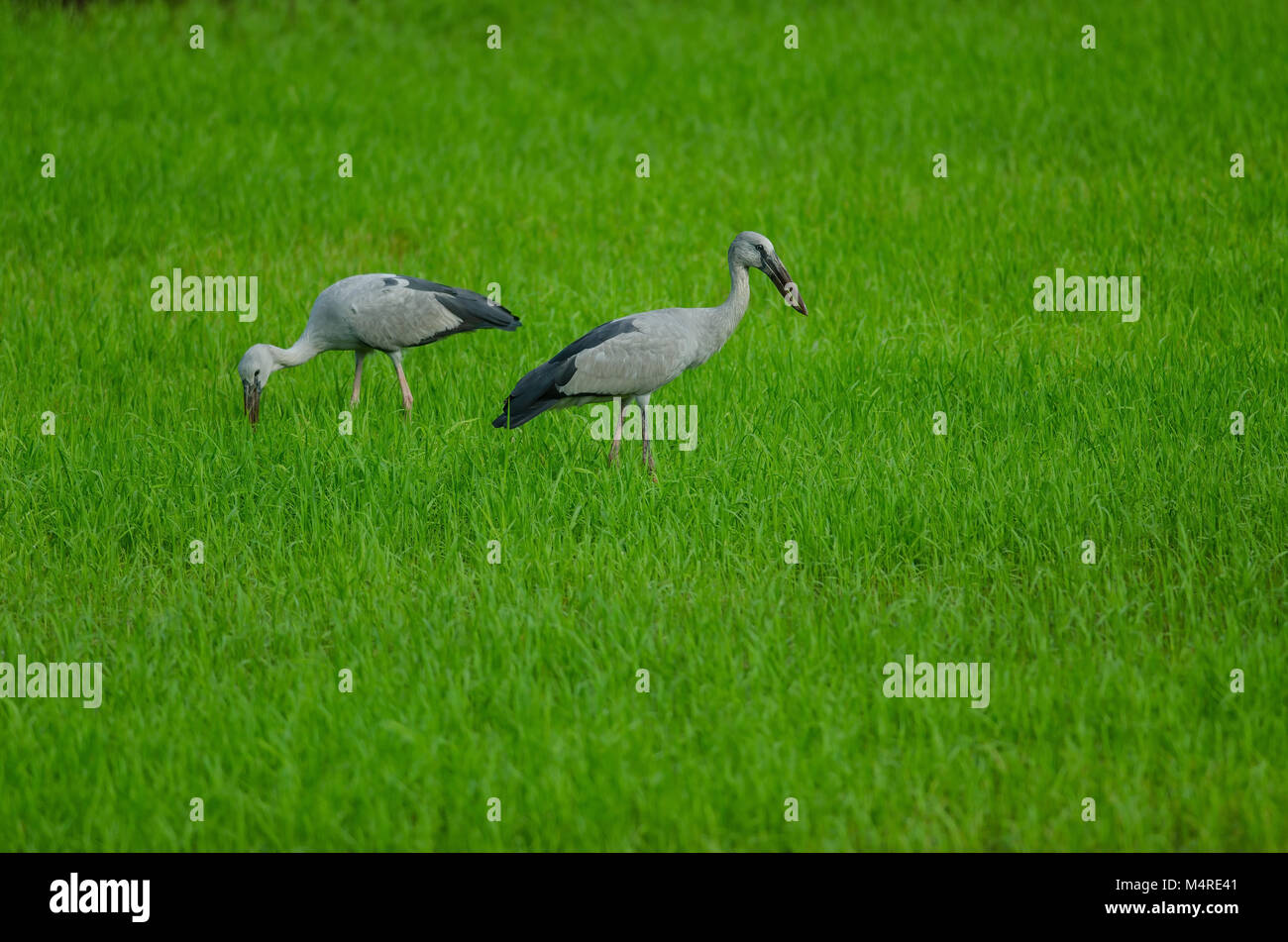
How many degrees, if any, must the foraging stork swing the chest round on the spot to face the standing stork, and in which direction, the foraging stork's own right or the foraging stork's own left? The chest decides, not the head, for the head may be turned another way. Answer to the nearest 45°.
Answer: approximately 135° to the foraging stork's own left

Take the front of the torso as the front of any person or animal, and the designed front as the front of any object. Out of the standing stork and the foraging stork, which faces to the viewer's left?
the foraging stork

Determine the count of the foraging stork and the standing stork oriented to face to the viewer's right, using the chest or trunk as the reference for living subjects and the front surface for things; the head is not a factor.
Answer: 1

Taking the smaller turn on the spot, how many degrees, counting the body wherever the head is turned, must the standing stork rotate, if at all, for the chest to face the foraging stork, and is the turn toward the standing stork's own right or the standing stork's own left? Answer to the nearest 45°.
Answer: approximately 135° to the standing stork's own left

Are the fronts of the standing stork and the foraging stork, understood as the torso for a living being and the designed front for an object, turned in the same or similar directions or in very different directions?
very different directions

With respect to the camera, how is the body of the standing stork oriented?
to the viewer's right

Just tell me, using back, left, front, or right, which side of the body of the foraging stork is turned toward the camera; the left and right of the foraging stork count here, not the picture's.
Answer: left
